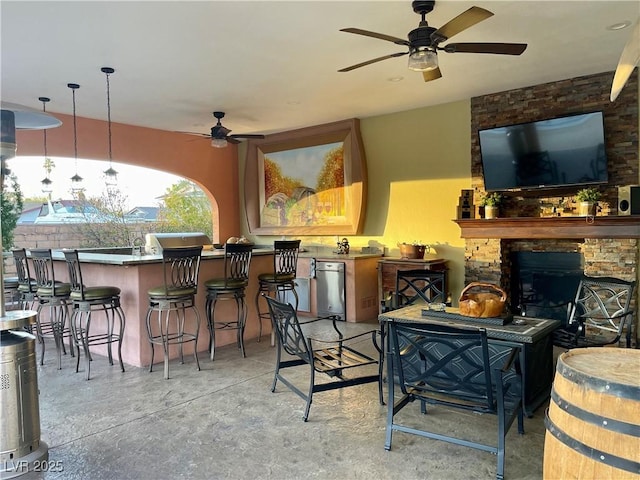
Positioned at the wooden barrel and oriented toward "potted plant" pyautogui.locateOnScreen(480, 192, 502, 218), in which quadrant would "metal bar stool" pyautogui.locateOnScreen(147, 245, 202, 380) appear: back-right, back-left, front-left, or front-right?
front-left

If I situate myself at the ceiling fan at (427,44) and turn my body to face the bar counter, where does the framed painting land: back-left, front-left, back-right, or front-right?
front-right

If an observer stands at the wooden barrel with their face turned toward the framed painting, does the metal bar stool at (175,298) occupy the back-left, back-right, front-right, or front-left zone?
front-left

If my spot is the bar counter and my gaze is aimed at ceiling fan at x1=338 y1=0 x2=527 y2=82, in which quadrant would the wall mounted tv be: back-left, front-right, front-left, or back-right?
front-left

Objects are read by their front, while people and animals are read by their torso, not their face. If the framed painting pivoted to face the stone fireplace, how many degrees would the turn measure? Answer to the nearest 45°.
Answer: approximately 90° to its left

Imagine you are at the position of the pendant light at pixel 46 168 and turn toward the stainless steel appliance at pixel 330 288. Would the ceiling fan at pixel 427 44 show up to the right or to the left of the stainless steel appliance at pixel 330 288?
right

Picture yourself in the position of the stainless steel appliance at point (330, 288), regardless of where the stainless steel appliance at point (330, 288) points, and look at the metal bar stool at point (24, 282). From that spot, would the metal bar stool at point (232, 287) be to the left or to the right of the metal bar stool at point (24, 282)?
left

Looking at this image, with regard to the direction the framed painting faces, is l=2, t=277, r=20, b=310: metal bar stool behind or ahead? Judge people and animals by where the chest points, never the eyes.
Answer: ahead

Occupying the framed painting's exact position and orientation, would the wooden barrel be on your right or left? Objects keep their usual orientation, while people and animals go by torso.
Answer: on your left

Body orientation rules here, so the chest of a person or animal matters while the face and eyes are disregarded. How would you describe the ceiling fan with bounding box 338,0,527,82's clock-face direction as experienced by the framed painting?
The ceiling fan is roughly at 10 o'clock from the framed painting.

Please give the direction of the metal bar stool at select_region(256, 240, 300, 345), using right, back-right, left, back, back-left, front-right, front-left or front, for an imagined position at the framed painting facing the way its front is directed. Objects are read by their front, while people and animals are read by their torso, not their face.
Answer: front-left

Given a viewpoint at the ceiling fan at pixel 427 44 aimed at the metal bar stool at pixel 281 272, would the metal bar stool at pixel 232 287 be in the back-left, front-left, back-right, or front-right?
front-left

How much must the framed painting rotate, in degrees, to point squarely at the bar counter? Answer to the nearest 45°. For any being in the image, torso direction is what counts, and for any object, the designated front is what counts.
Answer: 0° — it already faces it

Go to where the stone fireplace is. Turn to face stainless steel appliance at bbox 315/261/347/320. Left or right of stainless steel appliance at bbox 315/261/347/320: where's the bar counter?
left

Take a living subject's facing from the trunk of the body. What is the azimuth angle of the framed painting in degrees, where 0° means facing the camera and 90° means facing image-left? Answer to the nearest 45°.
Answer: approximately 45°

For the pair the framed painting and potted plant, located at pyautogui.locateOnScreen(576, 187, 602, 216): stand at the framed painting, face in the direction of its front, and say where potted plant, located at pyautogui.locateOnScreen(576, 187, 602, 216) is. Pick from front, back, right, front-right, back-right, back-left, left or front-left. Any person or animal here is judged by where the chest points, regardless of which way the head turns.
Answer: left

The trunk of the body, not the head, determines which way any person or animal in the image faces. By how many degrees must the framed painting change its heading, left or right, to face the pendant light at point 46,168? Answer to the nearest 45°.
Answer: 0° — it already faces it

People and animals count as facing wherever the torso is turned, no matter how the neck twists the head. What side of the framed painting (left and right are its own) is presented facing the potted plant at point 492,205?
left
